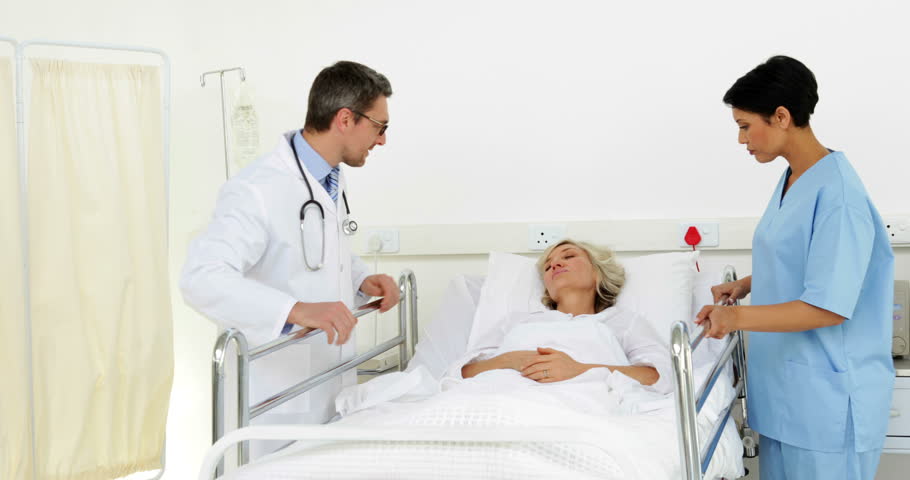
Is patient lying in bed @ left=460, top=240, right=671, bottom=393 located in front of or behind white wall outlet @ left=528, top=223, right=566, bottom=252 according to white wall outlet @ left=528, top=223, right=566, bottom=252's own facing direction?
in front

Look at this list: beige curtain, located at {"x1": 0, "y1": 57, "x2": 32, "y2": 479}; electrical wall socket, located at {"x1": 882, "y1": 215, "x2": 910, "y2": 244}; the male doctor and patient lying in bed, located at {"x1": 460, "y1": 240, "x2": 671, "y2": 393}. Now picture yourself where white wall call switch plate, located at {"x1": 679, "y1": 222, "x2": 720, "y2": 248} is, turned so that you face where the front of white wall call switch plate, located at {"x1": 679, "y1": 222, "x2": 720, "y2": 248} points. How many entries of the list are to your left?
1

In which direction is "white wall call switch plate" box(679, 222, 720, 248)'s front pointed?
toward the camera

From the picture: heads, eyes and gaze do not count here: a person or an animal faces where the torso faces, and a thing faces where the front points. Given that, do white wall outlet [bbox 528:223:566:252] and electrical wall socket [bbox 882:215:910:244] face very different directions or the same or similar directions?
same or similar directions

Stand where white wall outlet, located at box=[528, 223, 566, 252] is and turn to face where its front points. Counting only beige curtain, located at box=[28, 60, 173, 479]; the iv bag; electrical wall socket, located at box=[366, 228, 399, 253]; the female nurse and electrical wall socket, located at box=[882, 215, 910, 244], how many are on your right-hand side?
3

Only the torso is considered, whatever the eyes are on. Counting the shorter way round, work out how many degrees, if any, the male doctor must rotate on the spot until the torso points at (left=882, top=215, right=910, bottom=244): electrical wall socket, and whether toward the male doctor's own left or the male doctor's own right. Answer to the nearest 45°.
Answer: approximately 45° to the male doctor's own left

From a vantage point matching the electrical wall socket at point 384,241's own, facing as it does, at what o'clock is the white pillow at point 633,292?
The white pillow is roughly at 10 o'clock from the electrical wall socket.

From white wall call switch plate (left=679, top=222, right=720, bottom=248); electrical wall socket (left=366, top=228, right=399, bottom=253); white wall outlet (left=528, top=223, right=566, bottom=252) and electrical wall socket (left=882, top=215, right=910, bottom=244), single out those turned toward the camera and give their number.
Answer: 4

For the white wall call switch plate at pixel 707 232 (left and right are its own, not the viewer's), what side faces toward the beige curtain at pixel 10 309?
right

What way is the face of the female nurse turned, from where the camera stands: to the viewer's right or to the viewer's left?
to the viewer's left

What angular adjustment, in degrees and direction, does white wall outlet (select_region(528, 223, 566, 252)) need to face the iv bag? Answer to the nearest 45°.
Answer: approximately 90° to its right

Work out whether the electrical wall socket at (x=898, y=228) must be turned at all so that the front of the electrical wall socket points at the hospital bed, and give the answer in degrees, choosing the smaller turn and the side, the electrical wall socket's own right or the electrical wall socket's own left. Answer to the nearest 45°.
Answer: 0° — it already faces it

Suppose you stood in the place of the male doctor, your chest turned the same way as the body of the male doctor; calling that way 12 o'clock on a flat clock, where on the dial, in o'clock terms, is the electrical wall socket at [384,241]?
The electrical wall socket is roughly at 8 o'clock from the male doctor.

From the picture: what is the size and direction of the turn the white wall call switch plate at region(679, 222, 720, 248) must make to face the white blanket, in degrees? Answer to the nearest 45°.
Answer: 0° — it already faces it

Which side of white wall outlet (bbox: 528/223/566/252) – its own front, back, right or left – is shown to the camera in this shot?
front

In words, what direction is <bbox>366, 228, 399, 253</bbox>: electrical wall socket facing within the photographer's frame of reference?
facing the viewer

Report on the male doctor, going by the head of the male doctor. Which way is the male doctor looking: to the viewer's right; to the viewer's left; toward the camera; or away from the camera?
to the viewer's right

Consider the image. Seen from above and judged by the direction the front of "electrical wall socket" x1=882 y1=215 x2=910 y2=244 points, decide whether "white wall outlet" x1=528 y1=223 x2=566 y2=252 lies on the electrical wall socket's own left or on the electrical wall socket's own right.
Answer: on the electrical wall socket's own right

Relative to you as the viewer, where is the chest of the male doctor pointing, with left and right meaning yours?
facing the viewer and to the right of the viewer
